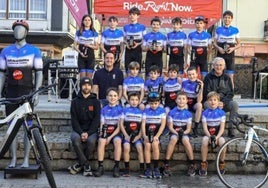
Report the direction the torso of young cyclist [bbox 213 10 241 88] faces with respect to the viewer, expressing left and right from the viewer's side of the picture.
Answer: facing the viewer

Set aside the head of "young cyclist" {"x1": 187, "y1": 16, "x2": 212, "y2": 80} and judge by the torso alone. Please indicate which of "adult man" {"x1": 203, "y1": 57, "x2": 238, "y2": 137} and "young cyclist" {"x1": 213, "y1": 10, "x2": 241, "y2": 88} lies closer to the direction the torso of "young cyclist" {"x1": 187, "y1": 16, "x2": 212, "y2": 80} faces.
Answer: the adult man

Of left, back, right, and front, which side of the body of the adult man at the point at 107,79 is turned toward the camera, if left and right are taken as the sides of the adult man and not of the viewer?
front

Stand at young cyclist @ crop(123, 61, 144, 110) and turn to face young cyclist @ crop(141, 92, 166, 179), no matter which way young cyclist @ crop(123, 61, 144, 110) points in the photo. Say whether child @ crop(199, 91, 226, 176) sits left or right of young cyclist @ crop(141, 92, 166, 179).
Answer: left

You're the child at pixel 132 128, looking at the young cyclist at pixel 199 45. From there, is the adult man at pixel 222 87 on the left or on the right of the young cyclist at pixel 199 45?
right

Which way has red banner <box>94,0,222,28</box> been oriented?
toward the camera

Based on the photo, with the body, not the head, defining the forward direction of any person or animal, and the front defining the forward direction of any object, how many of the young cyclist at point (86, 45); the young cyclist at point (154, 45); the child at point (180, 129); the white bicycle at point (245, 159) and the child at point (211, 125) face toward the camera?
4
